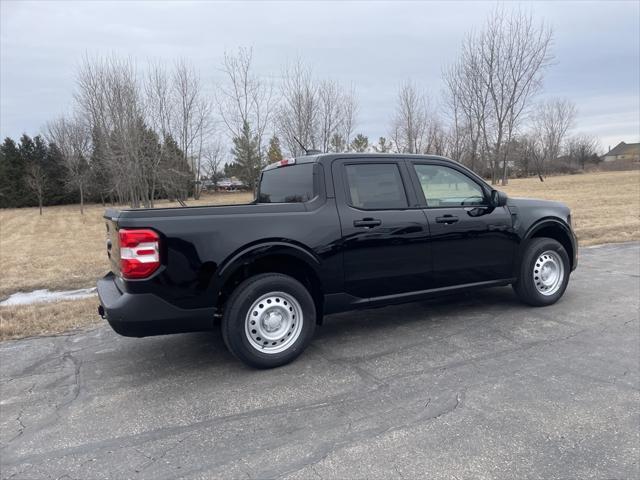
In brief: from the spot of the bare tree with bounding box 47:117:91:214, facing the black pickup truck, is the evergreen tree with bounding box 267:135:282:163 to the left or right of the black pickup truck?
left

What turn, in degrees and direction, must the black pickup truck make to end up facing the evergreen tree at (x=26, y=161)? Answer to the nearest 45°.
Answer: approximately 90° to its left

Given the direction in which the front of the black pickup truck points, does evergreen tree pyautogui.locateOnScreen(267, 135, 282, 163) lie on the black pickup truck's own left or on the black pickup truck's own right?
on the black pickup truck's own left

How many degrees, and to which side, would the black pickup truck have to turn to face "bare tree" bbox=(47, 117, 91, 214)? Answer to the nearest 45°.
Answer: approximately 90° to its left

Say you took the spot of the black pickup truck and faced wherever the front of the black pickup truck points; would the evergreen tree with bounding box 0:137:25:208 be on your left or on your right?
on your left

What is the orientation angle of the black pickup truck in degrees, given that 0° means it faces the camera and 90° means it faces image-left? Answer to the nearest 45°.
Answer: approximately 225°

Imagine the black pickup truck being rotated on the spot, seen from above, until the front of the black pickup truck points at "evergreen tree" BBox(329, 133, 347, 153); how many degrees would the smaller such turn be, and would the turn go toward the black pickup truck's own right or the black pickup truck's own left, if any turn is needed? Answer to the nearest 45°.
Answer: approximately 45° to the black pickup truck's own left
